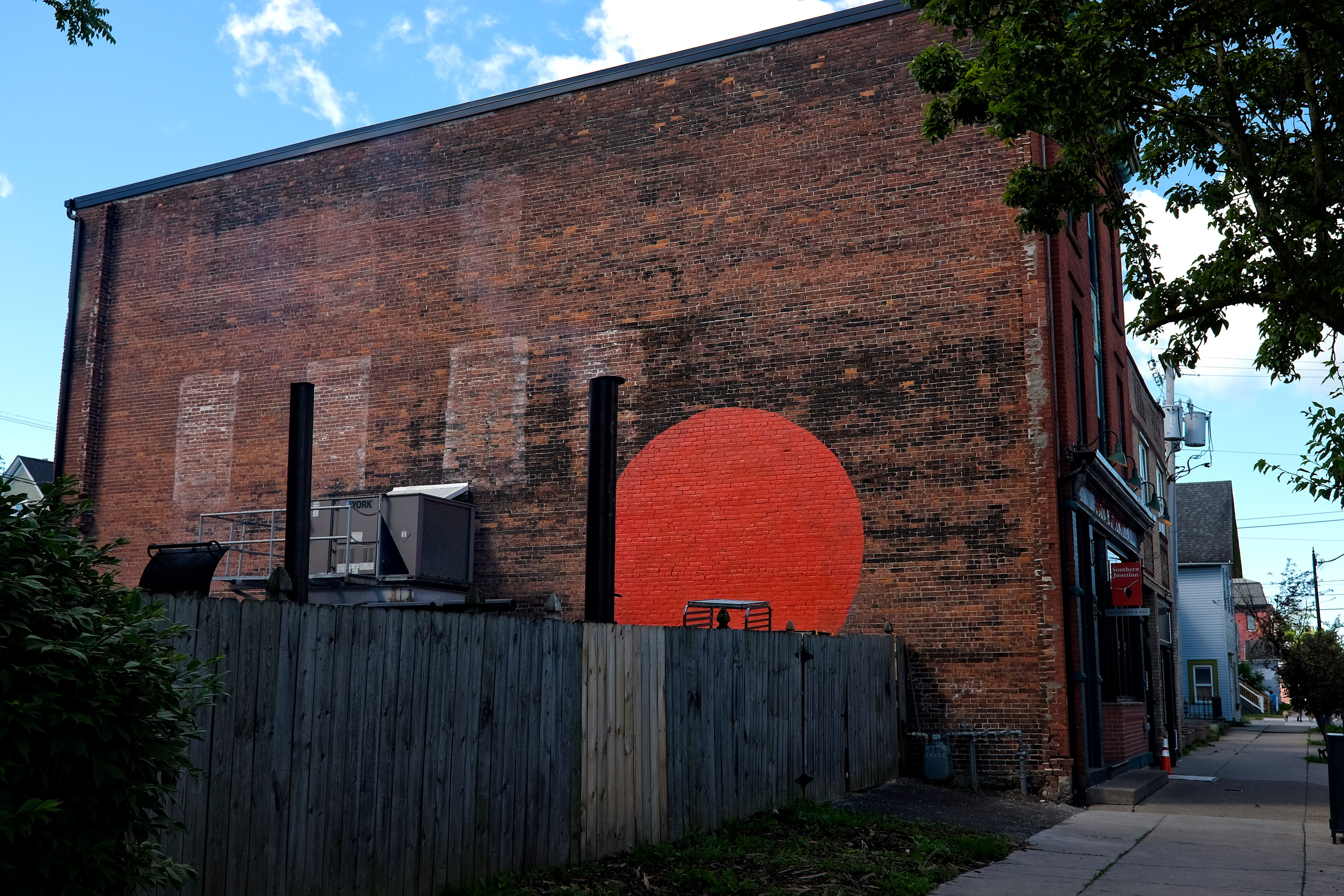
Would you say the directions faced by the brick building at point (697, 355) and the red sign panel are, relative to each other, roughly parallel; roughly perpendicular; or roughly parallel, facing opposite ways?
roughly perpendicular

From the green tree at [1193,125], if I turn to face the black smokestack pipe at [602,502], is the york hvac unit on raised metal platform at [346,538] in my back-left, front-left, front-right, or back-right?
front-right

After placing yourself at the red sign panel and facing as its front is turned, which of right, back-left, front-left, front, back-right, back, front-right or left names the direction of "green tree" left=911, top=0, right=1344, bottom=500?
front

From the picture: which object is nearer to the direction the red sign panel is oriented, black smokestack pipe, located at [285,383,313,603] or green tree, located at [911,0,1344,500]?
the green tree

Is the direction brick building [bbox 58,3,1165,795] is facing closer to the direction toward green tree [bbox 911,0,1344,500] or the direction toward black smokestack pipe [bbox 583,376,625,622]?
the green tree

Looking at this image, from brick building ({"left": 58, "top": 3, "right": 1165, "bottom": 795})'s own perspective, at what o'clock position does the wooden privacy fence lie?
The wooden privacy fence is roughly at 2 o'clock from the brick building.

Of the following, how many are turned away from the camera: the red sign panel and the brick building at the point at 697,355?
0

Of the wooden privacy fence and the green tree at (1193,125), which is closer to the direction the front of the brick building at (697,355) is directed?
the green tree

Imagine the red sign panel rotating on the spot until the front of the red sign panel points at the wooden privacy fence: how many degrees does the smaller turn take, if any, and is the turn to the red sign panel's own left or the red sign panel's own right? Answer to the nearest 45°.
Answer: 0° — it already faces it

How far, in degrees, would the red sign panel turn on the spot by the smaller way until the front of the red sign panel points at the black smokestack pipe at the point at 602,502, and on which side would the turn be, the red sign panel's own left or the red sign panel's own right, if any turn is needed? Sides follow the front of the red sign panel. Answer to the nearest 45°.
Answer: approximately 45° to the red sign panel's own right

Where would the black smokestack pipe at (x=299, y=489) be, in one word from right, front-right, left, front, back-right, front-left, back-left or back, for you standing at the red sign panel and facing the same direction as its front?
front-right

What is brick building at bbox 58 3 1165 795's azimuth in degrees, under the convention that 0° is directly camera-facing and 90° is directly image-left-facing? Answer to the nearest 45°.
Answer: approximately 315°

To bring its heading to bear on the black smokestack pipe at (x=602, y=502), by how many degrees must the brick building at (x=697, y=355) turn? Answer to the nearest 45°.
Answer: approximately 45° to its right

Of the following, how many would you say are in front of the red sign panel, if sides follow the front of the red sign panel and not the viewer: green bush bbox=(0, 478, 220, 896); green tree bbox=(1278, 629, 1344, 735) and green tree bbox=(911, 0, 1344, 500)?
2

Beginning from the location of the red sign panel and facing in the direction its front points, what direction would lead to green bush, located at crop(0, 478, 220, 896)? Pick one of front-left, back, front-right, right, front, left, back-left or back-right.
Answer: front

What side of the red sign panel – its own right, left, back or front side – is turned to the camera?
front
